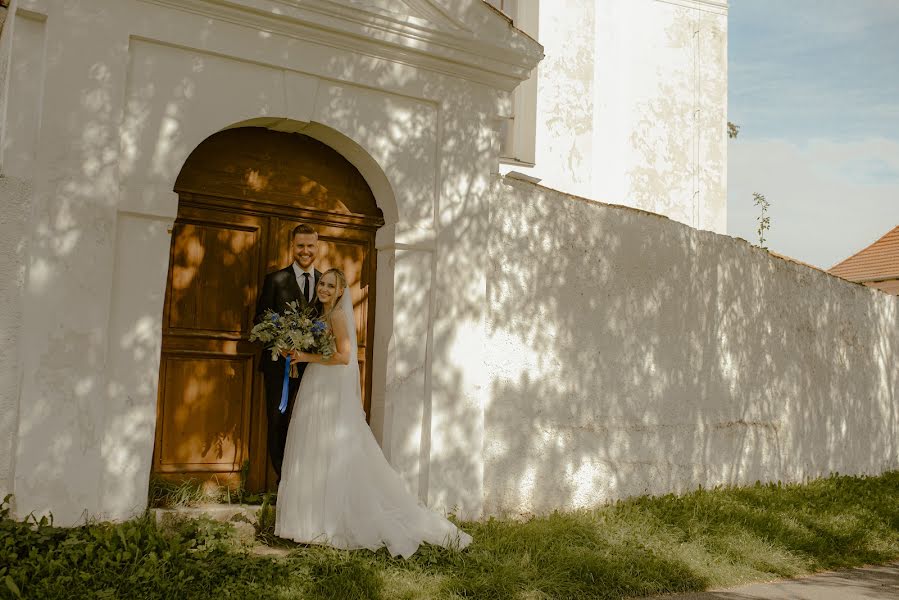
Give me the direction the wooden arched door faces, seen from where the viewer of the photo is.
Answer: facing the viewer

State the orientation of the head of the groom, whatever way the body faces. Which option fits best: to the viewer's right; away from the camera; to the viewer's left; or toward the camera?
toward the camera
